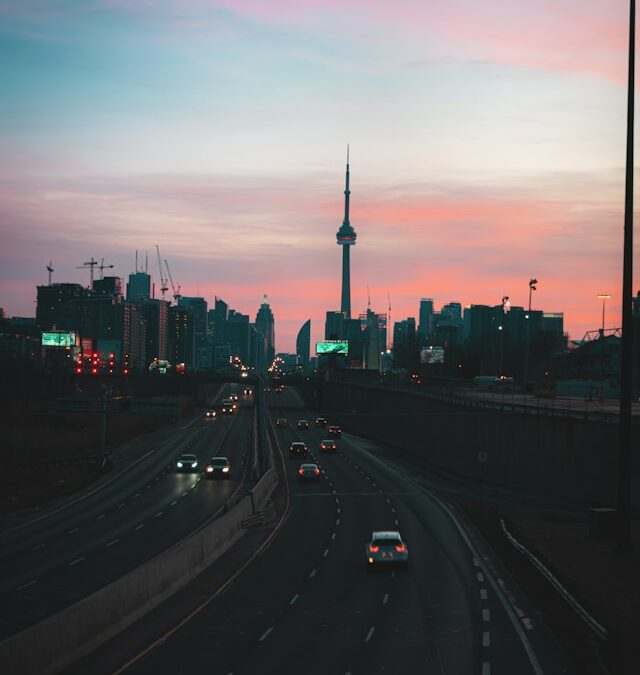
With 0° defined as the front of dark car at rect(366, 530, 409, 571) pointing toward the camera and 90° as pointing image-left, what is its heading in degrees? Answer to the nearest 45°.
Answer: approximately 180°

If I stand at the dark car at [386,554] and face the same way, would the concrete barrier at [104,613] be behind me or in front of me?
behind
